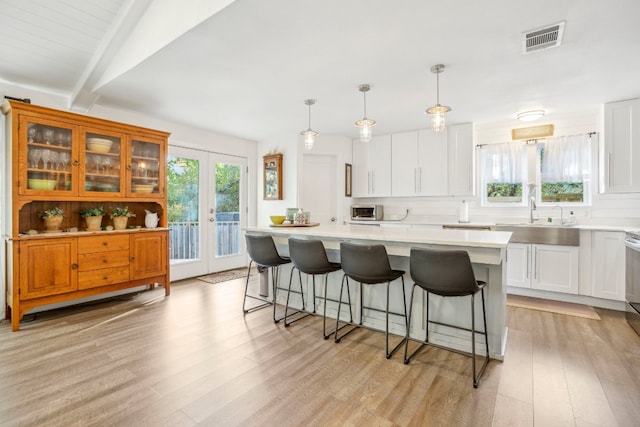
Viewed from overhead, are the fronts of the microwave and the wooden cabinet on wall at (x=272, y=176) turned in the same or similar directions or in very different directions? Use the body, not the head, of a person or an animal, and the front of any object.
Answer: same or similar directions

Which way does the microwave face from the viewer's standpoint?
toward the camera

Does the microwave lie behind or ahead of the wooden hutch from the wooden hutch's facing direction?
ahead

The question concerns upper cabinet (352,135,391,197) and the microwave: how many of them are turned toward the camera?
2

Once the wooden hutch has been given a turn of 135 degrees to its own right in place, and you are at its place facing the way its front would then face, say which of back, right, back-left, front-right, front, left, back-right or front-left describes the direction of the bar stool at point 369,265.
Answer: back-left

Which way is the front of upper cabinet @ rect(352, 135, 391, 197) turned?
toward the camera

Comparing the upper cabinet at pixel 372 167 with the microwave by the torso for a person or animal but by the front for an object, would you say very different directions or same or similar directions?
same or similar directions

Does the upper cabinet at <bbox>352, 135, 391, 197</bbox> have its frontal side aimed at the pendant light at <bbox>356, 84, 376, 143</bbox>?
yes

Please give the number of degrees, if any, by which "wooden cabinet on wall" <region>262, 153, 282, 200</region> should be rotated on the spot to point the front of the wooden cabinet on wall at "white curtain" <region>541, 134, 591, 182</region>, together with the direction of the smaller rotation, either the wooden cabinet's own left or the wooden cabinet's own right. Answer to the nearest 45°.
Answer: approximately 90° to the wooden cabinet's own left

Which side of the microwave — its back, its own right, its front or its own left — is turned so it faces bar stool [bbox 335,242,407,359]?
front

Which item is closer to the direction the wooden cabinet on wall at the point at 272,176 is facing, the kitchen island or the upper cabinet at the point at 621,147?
the kitchen island

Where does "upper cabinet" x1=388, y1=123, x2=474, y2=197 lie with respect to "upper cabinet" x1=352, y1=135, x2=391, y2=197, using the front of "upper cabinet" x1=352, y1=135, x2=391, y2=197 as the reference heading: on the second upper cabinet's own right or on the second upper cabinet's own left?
on the second upper cabinet's own left

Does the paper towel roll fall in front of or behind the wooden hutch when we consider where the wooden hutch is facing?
in front

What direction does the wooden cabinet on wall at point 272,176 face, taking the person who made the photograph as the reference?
facing the viewer and to the left of the viewer

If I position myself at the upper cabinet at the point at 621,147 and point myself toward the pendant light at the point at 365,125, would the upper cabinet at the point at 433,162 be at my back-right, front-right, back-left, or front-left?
front-right

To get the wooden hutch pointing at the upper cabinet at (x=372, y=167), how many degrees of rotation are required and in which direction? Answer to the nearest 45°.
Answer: approximately 45° to its left
